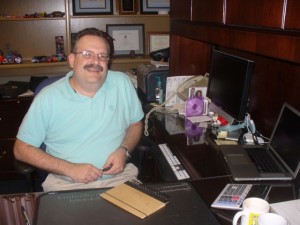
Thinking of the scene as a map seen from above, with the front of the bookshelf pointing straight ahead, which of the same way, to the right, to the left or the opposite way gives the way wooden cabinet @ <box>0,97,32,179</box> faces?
the same way

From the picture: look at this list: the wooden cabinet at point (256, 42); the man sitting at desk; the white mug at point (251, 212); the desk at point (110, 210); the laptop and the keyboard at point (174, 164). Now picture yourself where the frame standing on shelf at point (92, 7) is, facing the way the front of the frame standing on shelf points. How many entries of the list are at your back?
0

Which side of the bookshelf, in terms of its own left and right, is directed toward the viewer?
front

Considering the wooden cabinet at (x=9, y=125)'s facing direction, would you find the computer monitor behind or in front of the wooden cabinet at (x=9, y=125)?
in front

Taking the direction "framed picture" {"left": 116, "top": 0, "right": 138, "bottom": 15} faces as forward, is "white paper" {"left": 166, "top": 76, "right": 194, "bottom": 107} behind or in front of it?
in front

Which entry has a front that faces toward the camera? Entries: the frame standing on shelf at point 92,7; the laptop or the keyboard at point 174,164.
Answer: the frame standing on shelf

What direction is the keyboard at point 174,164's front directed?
to the viewer's left

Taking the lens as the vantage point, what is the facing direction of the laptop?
facing to the left of the viewer

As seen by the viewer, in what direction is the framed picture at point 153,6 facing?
toward the camera

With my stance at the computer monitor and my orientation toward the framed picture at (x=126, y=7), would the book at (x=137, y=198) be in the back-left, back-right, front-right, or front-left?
back-left

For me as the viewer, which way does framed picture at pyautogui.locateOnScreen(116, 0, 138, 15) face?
facing the viewer

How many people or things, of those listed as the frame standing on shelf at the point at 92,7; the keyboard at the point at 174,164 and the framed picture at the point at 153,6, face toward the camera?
2

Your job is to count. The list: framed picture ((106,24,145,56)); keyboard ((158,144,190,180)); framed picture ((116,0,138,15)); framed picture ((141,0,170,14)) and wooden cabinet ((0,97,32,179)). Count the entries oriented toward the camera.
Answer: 4

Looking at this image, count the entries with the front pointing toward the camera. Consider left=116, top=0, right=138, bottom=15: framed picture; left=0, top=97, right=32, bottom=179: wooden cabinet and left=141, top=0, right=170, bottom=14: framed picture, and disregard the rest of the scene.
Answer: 3

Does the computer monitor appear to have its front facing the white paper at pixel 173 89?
no

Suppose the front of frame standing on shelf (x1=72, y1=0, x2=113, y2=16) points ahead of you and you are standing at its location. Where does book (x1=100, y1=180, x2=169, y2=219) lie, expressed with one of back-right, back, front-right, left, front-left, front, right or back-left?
front

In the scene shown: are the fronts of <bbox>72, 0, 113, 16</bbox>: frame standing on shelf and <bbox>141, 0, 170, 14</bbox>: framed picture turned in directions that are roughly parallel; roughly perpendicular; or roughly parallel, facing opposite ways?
roughly parallel
